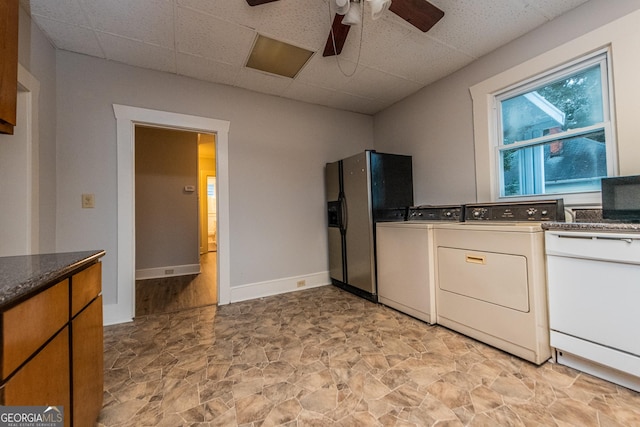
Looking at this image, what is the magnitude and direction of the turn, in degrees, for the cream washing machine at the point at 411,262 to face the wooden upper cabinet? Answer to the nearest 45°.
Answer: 0° — it already faces it

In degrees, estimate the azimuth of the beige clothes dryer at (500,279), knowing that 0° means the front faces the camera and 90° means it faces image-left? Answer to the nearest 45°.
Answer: approximately 45°

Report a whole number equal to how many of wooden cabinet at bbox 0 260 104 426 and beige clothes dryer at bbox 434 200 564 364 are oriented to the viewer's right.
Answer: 1

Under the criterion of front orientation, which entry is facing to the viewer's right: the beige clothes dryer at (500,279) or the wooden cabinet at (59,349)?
the wooden cabinet

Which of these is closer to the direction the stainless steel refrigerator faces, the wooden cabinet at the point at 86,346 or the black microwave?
the wooden cabinet

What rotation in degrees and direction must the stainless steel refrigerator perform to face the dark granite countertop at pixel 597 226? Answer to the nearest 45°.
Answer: approximately 90° to its left

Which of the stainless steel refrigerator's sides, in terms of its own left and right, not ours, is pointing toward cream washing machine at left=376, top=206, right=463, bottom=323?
left

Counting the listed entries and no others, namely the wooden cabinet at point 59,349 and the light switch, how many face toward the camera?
1
